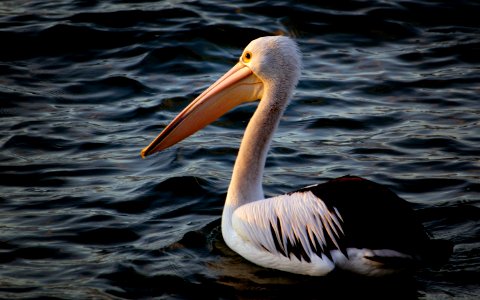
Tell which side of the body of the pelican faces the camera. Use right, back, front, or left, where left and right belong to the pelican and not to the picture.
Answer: left
